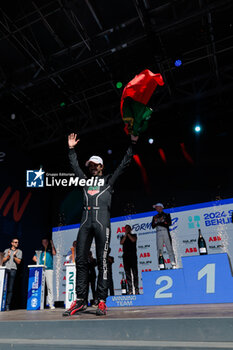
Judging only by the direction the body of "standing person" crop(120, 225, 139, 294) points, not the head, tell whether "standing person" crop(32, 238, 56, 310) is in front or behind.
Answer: in front

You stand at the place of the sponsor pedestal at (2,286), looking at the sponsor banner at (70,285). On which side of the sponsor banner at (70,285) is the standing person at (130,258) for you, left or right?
left

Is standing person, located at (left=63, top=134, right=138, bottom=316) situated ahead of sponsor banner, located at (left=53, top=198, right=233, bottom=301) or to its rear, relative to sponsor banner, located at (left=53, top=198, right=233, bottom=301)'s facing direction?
ahead

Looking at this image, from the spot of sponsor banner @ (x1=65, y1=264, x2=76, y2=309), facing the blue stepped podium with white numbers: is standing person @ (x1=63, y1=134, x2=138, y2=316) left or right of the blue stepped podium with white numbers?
right

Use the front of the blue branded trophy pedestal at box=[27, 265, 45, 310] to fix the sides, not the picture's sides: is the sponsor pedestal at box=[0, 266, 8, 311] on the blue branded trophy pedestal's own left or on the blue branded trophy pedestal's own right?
on the blue branded trophy pedestal's own right

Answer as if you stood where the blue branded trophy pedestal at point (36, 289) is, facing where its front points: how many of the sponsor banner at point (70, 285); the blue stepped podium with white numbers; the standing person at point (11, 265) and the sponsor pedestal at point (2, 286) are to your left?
2

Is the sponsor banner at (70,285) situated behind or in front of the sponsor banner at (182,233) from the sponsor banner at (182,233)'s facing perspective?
in front

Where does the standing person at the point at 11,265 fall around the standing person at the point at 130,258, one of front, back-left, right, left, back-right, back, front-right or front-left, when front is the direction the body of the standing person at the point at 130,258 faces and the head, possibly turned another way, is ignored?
front-right

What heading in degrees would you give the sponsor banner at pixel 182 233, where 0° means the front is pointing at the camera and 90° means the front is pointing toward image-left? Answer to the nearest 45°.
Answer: approximately 45°

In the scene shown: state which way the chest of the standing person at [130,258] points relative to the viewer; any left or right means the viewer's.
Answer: facing the viewer and to the left of the viewer

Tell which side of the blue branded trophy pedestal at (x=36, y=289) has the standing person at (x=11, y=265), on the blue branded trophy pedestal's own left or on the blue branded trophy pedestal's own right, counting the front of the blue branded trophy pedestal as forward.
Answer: on the blue branded trophy pedestal's own right

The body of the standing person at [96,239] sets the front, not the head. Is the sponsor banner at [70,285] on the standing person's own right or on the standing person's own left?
on the standing person's own right
